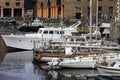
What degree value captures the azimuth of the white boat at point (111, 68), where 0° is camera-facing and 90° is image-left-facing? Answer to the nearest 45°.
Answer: approximately 90°
